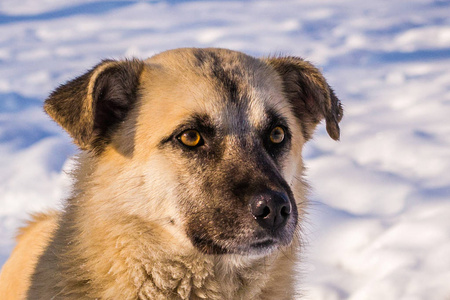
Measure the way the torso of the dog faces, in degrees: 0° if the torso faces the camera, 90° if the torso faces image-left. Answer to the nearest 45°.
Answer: approximately 315°
